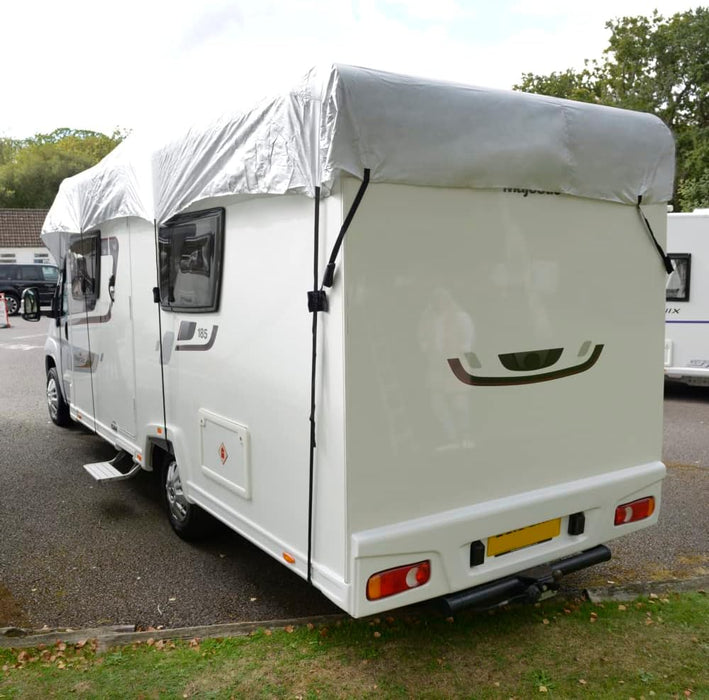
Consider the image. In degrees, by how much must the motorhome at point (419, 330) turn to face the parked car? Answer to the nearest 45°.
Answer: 0° — it already faces it

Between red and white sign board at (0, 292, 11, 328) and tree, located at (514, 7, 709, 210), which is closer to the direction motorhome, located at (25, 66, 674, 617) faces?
the red and white sign board

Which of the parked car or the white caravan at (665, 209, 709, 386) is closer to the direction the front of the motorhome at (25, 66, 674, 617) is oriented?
the parked car

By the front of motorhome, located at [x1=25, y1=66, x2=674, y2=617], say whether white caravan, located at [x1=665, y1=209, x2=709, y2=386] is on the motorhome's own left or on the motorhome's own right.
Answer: on the motorhome's own right

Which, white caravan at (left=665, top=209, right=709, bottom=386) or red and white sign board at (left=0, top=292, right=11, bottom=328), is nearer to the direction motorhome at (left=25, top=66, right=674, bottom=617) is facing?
the red and white sign board

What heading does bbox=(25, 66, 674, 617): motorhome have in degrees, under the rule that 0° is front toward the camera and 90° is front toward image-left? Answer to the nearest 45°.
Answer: approximately 135°

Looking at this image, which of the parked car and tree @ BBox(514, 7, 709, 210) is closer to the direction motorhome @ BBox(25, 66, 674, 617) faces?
the parked car

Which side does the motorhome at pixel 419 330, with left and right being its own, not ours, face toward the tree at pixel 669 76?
right
